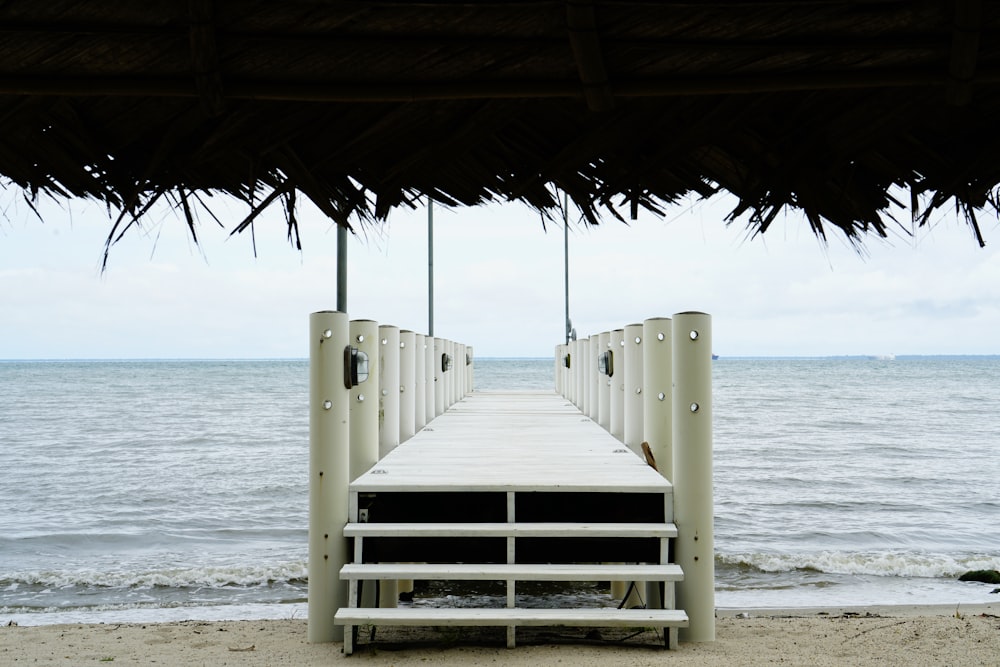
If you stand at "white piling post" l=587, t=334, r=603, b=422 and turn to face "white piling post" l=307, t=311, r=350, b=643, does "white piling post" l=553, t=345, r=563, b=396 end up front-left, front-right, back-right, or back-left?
back-right

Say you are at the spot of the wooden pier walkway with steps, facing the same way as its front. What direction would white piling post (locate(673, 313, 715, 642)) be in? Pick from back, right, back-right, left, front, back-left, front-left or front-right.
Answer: left

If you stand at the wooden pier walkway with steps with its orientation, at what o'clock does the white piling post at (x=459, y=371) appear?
The white piling post is roughly at 6 o'clock from the wooden pier walkway with steps.

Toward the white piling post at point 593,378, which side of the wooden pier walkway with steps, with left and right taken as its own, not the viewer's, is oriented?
back

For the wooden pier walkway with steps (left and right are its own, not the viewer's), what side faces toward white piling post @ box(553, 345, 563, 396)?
back

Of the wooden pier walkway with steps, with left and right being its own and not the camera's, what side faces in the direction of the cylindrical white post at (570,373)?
back

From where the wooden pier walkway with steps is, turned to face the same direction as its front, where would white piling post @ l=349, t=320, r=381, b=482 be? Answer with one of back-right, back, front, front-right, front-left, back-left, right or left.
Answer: back-right

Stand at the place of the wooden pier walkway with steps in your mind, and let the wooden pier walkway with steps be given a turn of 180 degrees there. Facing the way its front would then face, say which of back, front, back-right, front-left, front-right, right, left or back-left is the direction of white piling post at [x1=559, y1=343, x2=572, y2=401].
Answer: front

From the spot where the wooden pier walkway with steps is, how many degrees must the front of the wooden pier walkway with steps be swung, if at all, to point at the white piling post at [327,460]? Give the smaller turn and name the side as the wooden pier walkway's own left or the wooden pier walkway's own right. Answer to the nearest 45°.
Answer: approximately 90° to the wooden pier walkway's own right

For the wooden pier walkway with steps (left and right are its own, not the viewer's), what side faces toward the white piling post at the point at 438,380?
back

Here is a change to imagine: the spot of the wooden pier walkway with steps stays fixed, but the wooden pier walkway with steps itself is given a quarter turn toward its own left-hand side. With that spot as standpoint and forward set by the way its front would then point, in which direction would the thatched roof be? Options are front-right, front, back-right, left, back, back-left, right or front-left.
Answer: right

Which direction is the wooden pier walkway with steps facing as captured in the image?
toward the camera
